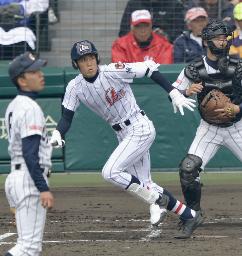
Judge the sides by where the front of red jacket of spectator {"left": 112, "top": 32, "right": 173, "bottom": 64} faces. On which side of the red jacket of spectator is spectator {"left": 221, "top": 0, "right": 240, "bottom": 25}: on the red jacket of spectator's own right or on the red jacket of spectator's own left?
on the red jacket of spectator's own left

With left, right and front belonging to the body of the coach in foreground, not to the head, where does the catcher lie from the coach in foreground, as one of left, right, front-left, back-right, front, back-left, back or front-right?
front-left

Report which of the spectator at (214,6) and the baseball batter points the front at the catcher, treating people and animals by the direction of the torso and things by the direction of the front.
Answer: the spectator

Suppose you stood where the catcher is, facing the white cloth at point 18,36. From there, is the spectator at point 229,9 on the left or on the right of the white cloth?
right

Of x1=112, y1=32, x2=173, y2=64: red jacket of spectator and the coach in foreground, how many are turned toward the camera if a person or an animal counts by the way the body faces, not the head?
1

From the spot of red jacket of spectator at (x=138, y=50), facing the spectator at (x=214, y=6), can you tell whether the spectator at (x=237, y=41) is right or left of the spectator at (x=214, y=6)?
right

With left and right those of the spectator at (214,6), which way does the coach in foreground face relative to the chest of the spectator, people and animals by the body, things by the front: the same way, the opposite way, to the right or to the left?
to the left

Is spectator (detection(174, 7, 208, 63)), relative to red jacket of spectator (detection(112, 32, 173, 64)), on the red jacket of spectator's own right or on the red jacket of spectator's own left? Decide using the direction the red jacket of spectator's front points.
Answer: on the red jacket of spectator's own left

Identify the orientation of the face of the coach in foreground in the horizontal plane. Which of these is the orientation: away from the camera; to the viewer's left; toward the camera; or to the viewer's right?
to the viewer's right

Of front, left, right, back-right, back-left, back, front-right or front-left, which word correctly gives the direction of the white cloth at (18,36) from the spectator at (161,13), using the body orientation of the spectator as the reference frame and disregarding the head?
right

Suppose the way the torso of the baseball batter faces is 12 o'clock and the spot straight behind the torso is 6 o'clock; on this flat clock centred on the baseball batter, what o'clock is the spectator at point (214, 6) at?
The spectator is roughly at 5 o'clock from the baseball batter.

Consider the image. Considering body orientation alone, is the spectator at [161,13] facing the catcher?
yes

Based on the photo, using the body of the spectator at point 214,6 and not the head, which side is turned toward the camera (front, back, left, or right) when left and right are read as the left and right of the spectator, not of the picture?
front

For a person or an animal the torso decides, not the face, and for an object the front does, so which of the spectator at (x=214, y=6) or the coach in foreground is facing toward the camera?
the spectator

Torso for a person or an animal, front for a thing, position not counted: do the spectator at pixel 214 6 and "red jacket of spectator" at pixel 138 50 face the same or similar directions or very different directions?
same or similar directions

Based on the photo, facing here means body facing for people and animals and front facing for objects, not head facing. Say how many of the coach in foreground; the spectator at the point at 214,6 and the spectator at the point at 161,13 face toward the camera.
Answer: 2

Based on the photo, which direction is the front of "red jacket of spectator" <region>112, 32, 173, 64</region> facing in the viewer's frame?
toward the camera

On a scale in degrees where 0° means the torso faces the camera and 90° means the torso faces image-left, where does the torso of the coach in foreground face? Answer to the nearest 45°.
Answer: approximately 270°
